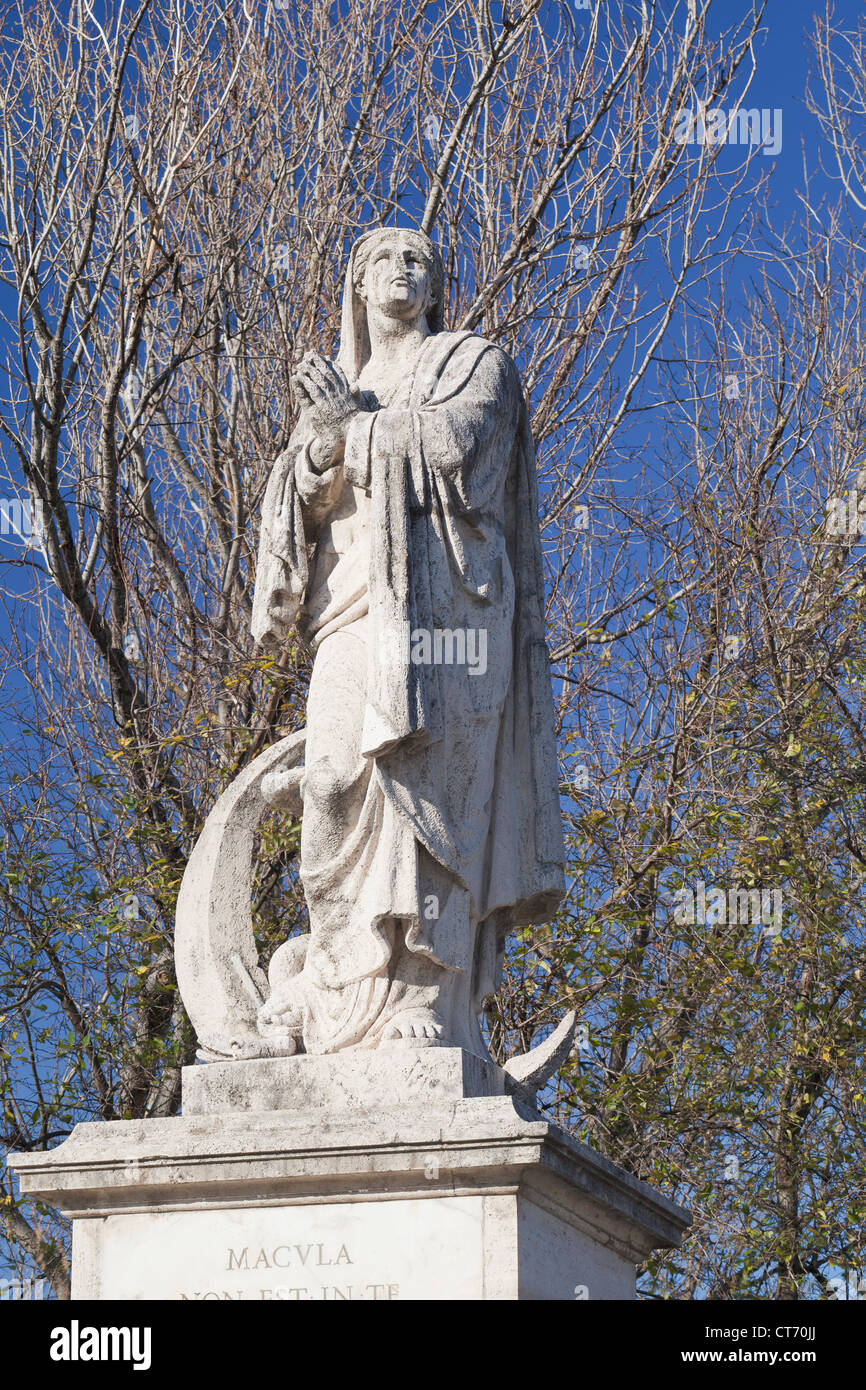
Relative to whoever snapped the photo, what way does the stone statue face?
facing the viewer and to the left of the viewer
